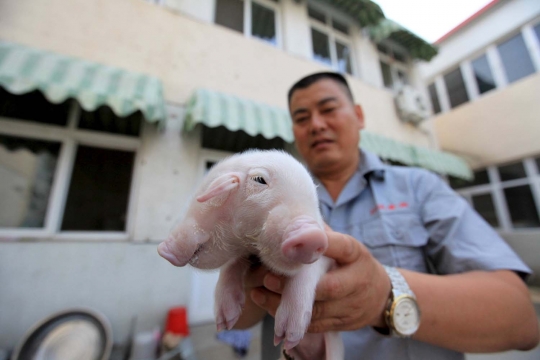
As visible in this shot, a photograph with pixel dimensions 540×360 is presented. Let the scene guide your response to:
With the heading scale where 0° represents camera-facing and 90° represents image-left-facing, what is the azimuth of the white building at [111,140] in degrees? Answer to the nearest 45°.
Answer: approximately 315°

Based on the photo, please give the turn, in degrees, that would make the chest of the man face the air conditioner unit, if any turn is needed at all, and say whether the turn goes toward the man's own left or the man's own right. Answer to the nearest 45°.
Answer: approximately 135° to the man's own right

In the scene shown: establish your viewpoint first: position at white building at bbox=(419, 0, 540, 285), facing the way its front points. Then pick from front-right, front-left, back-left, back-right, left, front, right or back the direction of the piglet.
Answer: front-left

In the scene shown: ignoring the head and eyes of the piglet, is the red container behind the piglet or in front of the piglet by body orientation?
behind

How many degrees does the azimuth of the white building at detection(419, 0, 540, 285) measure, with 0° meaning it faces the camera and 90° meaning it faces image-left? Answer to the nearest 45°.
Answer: approximately 45°

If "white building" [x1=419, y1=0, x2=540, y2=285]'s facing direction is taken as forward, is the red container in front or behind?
in front

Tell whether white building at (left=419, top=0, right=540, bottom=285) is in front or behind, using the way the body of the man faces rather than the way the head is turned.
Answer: behind

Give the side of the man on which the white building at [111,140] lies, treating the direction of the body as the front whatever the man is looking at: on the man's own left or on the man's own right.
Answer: on the man's own right

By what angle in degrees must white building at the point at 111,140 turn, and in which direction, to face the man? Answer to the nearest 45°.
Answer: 0° — it already faces them
